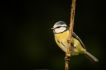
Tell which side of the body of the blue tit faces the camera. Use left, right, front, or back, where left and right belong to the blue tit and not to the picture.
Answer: left
